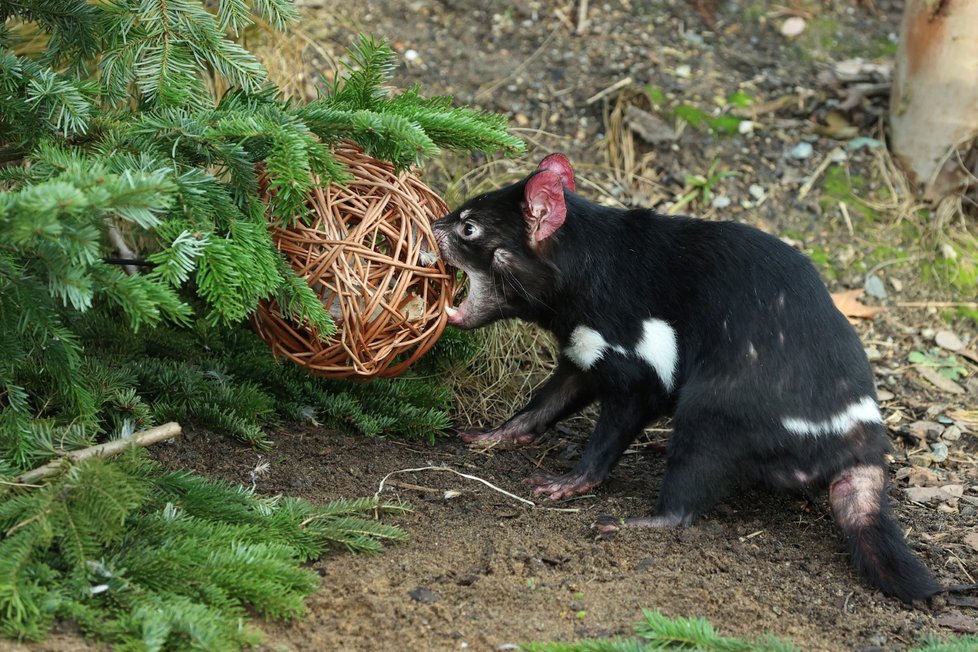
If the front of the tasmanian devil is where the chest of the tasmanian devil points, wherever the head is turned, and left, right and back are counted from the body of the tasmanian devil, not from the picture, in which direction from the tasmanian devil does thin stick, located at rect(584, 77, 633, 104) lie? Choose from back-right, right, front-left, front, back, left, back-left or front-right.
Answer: right

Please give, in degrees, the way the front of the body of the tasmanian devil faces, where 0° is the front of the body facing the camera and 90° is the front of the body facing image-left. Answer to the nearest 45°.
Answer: approximately 90°

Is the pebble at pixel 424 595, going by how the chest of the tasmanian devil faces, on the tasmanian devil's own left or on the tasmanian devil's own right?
on the tasmanian devil's own left

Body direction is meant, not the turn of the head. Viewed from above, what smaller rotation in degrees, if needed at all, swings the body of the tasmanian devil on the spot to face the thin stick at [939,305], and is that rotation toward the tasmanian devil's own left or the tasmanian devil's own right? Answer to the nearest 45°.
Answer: approximately 135° to the tasmanian devil's own right

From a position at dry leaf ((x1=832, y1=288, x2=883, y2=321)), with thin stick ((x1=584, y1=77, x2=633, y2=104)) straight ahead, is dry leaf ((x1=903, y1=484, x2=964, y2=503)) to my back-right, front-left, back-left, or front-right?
back-left

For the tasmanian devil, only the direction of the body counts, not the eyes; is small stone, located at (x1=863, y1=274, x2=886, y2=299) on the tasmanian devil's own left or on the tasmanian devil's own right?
on the tasmanian devil's own right

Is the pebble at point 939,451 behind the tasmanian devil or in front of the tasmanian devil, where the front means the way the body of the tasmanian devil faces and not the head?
behind

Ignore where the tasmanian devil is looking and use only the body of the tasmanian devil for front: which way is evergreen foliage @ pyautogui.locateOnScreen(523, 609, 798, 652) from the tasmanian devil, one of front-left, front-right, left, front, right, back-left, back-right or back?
left

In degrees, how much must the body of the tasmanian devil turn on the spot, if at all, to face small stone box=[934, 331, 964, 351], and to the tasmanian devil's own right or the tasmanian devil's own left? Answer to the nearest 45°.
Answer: approximately 135° to the tasmanian devil's own right

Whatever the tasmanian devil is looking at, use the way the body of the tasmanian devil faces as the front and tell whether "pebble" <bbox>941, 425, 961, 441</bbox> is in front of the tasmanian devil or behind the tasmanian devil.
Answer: behind

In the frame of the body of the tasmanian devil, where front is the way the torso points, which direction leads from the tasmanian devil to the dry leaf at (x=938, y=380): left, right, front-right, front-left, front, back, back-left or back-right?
back-right
